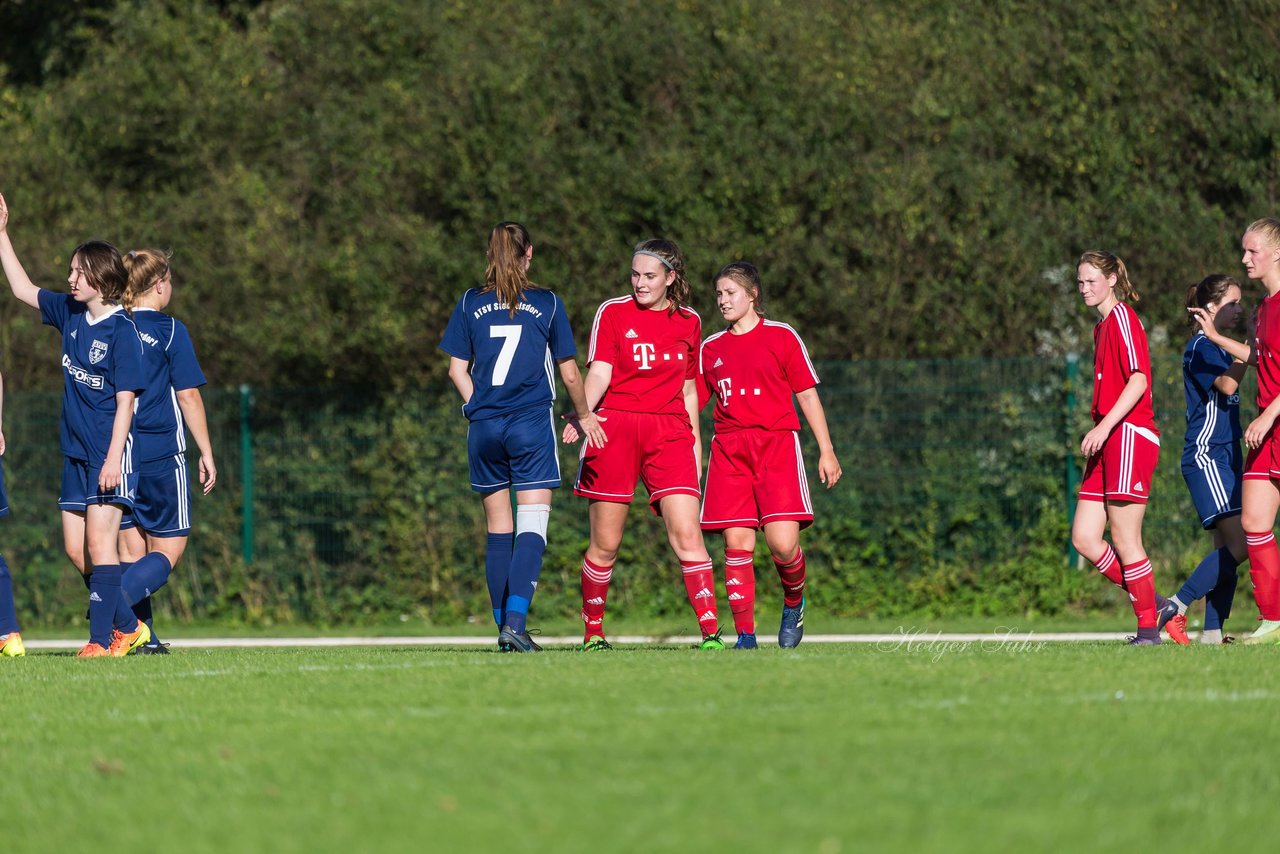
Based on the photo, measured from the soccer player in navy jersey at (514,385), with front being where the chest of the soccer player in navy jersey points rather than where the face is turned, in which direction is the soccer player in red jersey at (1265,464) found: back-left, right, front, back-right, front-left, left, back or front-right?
right

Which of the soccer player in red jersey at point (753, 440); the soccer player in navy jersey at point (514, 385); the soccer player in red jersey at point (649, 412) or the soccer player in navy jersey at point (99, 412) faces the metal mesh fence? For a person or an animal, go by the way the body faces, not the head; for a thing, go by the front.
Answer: the soccer player in navy jersey at point (514, 385)

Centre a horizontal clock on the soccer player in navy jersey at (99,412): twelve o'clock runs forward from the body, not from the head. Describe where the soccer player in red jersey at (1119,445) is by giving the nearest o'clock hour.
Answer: The soccer player in red jersey is roughly at 8 o'clock from the soccer player in navy jersey.

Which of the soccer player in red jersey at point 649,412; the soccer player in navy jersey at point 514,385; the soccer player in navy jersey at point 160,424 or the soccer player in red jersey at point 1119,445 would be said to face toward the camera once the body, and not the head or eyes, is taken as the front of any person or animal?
the soccer player in red jersey at point 649,412

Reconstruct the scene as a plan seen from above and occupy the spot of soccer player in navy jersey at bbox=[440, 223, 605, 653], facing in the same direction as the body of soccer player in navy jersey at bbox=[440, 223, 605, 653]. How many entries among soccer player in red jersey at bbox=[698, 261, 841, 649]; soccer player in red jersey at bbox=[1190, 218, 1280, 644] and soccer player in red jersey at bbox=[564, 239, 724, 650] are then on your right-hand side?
3

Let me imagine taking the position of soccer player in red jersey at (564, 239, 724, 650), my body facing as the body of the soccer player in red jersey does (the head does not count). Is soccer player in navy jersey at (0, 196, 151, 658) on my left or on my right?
on my right

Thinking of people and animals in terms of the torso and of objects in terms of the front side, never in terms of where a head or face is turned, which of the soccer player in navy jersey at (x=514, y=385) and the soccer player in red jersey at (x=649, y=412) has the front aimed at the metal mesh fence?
the soccer player in navy jersey

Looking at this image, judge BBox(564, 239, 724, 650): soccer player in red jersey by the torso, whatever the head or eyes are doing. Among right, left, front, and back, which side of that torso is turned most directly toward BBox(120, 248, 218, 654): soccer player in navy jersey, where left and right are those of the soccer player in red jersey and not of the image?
right

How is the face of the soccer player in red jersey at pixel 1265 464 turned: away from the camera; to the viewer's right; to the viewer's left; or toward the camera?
to the viewer's left

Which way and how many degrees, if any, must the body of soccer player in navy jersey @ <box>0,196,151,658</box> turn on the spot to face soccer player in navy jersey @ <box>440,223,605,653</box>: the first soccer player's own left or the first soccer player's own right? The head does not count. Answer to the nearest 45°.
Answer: approximately 135° to the first soccer player's own left

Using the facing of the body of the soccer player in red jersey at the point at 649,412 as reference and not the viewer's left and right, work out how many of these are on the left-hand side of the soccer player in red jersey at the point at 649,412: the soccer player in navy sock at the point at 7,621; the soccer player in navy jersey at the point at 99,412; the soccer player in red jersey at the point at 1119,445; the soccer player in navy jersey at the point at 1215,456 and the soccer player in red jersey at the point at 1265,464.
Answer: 3

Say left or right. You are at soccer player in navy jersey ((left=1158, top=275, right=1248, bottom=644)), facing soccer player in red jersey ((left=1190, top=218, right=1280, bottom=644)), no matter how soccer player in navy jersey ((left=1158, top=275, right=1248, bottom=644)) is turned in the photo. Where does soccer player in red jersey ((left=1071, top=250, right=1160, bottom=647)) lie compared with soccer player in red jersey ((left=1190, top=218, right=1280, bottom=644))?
right

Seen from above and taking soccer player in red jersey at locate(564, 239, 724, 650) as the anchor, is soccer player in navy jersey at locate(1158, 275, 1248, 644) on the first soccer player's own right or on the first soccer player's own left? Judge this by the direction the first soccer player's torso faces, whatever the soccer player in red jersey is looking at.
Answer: on the first soccer player's own left

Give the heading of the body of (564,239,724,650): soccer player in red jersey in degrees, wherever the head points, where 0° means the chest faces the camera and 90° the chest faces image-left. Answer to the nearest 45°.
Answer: approximately 0°

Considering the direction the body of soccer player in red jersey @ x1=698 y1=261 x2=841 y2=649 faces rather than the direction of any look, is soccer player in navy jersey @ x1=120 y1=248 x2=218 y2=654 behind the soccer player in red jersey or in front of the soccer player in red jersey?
in front

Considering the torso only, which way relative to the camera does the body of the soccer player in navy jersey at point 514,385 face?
away from the camera
